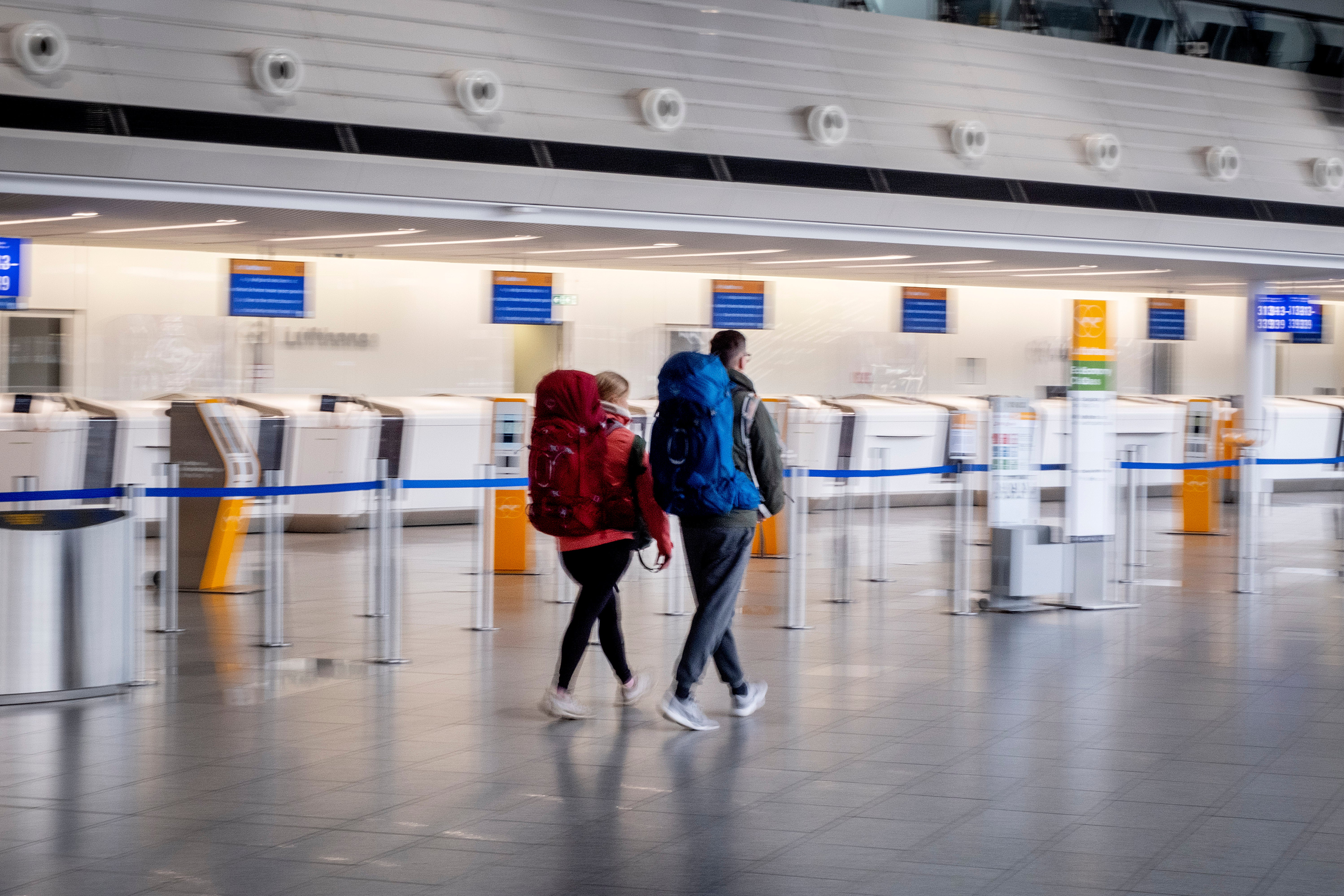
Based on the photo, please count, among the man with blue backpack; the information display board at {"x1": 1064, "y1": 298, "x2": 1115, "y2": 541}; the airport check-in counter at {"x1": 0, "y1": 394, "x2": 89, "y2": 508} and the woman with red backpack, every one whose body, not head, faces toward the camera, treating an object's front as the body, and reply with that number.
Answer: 2

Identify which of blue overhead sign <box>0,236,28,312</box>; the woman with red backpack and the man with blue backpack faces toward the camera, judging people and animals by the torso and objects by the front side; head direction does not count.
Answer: the blue overhead sign

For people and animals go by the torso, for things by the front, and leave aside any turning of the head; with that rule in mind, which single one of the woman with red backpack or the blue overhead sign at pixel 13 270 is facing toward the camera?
the blue overhead sign

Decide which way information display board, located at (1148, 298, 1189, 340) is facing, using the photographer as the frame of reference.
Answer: facing the viewer

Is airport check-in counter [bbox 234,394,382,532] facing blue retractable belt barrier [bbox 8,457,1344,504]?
yes

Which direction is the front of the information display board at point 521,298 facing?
toward the camera

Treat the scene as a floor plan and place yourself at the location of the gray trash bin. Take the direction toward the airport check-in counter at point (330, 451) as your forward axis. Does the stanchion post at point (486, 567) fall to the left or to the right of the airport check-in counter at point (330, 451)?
right

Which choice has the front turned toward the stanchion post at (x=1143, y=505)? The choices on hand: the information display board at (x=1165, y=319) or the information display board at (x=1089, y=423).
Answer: the information display board at (x=1165, y=319)

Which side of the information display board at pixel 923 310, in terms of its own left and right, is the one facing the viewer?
front

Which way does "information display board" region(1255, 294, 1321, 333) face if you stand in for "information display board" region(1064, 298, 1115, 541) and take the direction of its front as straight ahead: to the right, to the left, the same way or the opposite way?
the same way

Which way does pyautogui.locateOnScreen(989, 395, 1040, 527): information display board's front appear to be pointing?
toward the camera

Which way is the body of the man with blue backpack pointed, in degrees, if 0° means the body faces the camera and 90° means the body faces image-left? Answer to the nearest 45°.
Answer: approximately 225°

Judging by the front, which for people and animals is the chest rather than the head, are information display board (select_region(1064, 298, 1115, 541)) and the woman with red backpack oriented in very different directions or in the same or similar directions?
very different directions

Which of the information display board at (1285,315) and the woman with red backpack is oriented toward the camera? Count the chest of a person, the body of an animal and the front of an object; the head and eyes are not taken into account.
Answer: the information display board

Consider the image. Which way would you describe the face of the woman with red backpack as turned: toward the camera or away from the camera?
away from the camera

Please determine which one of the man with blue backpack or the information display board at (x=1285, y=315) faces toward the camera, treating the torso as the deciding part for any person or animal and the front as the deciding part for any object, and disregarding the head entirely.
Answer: the information display board

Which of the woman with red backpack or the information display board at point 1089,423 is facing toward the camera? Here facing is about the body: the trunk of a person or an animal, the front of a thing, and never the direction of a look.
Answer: the information display board

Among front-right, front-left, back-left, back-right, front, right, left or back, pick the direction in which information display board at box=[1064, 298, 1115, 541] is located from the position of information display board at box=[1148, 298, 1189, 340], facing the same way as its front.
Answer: front
